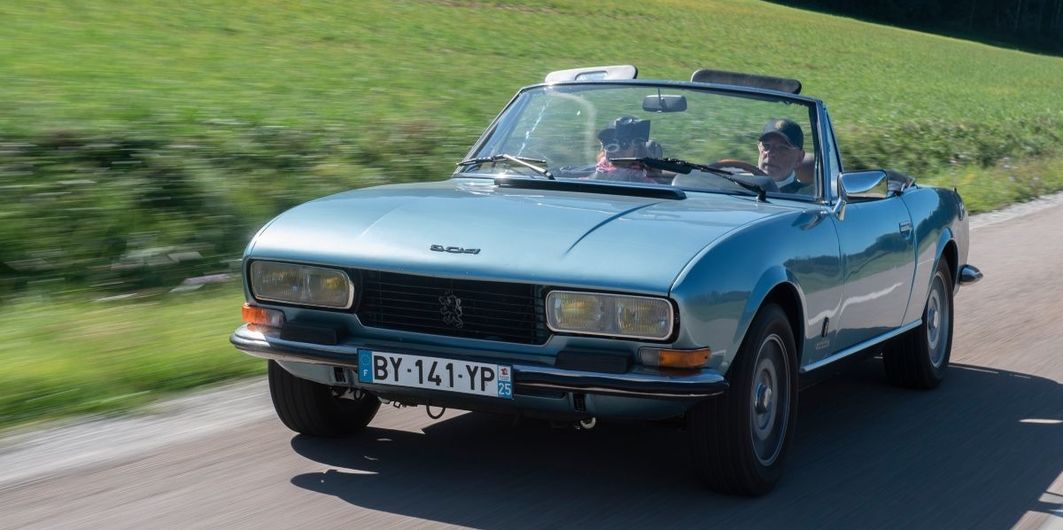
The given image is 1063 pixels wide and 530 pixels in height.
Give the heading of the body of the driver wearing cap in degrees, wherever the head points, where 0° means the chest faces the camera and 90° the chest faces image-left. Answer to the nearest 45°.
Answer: approximately 45°

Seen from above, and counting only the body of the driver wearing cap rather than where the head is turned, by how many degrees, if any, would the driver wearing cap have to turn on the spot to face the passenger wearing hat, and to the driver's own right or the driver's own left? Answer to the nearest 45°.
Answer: approximately 45° to the driver's own right
